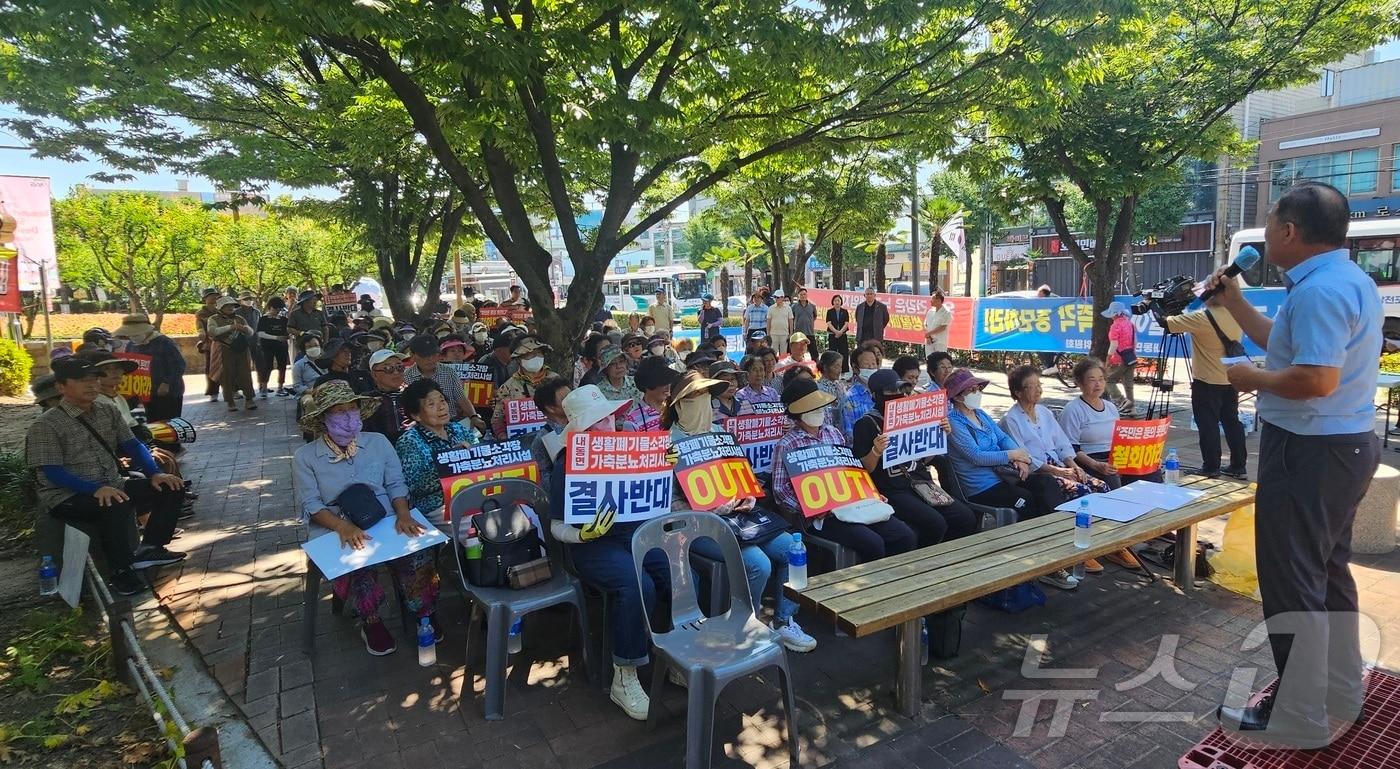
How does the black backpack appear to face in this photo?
toward the camera

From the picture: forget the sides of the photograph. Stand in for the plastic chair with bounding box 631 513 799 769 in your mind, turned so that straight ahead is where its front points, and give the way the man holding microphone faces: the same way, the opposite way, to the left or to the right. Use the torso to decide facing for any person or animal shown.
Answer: the opposite way

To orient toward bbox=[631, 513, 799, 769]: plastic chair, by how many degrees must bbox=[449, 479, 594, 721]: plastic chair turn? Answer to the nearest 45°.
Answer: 0° — it already faces it

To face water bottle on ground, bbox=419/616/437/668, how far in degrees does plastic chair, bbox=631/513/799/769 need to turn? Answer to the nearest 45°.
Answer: approximately 180°

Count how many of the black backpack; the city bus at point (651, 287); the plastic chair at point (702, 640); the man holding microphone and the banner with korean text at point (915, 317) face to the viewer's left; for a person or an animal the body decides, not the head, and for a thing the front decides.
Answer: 1

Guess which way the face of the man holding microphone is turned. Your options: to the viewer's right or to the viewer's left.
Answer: to the viewer's left

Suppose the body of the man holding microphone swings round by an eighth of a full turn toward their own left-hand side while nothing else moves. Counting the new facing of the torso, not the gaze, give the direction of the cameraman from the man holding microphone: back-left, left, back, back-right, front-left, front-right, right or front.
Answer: back-right

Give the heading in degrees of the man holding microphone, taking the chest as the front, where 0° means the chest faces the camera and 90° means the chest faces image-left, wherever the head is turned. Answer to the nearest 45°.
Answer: approximately 90°

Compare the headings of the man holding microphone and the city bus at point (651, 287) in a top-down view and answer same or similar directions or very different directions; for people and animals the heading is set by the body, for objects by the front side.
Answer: very different directions
